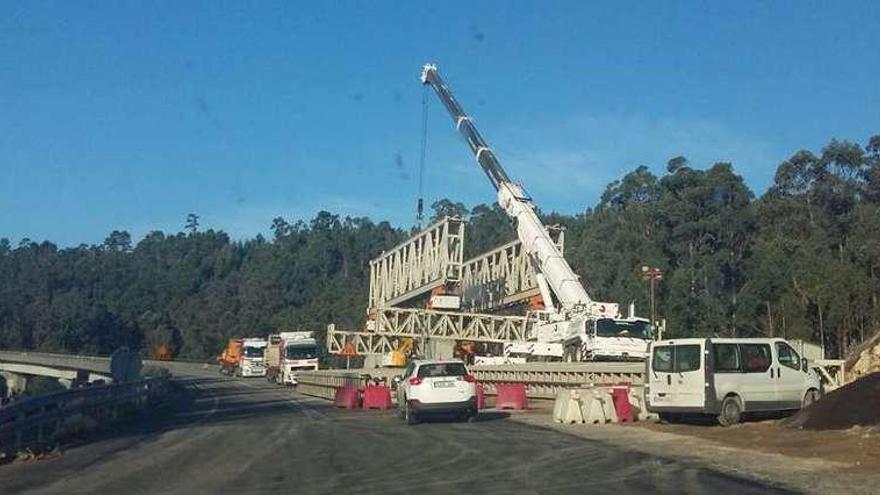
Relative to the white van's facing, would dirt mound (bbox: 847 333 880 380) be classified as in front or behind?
in front

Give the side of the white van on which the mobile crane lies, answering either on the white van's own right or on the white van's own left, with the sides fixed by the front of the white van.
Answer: on the white van's own left

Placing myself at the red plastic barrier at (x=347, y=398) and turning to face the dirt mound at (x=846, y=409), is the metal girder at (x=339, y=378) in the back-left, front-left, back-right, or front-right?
back-left

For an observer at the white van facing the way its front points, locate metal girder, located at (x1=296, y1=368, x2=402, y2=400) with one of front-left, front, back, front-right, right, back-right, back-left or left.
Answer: left

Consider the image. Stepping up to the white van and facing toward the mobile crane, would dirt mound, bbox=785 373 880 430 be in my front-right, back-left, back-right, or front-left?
back-right
